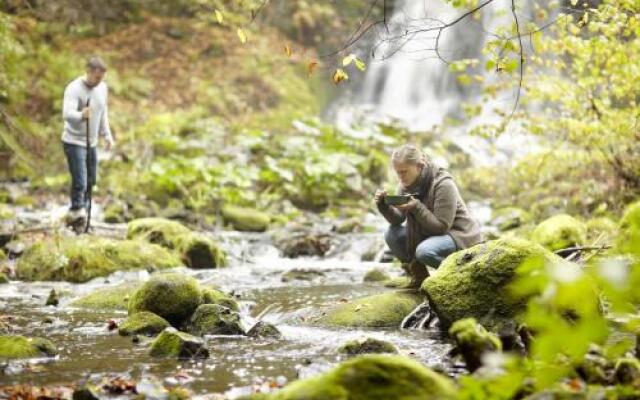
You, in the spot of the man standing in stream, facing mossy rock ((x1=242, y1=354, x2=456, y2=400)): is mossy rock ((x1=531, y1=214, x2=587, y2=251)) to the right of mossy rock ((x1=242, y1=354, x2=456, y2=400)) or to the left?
left

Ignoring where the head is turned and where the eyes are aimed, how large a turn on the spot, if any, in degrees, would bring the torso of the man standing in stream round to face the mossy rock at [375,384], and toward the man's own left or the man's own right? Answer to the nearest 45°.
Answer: approximately 45° to the man's own right

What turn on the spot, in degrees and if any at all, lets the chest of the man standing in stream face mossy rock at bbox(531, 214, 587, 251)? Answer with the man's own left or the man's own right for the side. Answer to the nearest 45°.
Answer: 0° — they already face it

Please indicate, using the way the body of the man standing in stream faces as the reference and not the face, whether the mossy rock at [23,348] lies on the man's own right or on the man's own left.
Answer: on the man's own right

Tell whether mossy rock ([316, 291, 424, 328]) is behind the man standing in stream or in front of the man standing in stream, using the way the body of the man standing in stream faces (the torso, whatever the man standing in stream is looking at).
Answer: in front

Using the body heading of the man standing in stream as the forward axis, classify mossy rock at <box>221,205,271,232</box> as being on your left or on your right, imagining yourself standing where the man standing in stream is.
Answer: on your left

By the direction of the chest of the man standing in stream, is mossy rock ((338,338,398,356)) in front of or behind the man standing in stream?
in front

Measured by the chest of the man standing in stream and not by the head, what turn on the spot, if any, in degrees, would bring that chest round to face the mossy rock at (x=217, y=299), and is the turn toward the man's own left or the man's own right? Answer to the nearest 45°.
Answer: approximately 45° to the man's own right

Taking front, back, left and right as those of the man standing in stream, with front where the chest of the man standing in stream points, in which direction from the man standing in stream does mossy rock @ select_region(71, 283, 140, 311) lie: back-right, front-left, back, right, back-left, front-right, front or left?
front-right

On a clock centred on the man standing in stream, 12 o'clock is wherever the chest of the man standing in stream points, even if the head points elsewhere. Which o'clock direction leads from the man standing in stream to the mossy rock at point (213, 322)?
The mossy rock is roughly at 1 o'clock from the man standing in stream.

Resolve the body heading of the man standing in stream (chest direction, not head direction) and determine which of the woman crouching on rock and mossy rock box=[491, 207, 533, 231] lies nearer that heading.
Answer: the woman crouching on rock

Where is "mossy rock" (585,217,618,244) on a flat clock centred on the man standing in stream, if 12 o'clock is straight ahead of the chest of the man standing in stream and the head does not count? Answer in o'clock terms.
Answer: The mossy rock is roughly at 11 o'clock from the man standing in stream.

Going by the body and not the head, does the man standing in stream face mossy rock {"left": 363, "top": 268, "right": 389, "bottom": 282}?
yes

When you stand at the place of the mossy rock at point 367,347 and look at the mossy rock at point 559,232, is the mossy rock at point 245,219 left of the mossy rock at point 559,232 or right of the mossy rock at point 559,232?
left
